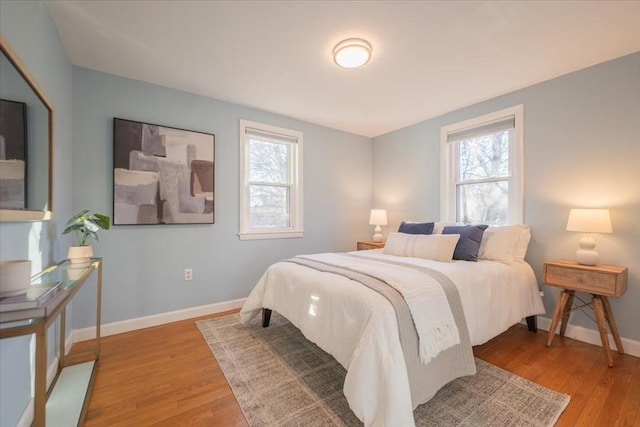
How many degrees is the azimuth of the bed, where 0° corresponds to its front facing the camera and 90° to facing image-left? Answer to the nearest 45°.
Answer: approximately 45°

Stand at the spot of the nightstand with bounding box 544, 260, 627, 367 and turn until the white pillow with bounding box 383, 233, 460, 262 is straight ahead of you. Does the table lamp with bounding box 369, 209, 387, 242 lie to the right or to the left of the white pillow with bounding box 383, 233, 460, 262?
right

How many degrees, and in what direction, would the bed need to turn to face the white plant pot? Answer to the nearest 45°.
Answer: approximately 45° to its right

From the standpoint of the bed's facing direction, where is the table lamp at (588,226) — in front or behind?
behind

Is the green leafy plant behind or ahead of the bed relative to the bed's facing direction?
ahead

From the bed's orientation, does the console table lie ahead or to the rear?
ahead

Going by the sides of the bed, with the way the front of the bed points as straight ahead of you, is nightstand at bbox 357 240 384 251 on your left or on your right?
on your right
